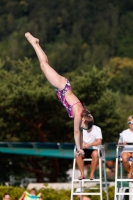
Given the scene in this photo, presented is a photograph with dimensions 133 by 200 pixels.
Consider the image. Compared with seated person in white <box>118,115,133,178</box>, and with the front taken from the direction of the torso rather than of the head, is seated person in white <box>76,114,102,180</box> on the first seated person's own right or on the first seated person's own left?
on the first seated person's own right

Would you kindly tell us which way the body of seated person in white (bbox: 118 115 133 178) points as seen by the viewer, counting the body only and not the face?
toward the camera
